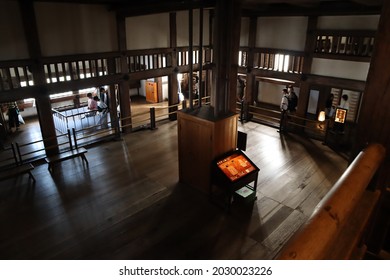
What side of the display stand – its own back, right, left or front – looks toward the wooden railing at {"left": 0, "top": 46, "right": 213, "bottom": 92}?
back

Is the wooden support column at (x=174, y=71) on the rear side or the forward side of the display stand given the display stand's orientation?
on the rear side

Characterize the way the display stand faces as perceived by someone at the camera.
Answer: facing the viewer and to the right of the viewer

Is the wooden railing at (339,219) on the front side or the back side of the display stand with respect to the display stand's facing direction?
on the front side

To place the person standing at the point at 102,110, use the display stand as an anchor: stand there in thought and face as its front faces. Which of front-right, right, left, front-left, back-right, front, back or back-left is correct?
back

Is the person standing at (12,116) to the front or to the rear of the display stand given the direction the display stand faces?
to the rear

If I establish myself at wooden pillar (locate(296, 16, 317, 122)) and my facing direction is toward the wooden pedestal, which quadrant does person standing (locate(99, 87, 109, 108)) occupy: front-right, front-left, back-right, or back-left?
front-right

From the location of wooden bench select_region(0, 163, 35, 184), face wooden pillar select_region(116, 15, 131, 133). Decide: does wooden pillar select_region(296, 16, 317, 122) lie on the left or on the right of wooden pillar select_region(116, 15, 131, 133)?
right

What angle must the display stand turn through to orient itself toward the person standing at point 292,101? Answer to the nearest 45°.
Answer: approximately 135° to its left

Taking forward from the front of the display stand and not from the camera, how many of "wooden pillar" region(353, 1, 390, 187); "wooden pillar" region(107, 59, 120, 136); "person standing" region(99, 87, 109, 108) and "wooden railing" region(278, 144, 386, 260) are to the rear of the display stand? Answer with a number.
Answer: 2

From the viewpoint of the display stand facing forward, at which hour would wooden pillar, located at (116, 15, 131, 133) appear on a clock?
The wooden pillar is roughly at 6 o'clock from the display stand.

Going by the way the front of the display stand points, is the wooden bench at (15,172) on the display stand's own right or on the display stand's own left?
on the display stand's own right

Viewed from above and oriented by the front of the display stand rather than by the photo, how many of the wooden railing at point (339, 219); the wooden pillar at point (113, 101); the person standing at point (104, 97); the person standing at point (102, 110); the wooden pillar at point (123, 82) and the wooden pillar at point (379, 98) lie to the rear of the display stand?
4

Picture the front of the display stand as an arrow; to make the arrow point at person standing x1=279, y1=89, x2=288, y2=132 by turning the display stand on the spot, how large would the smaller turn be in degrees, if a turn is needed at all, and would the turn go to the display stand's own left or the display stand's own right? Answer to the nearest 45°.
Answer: approximately 135° to the display stand's own left
